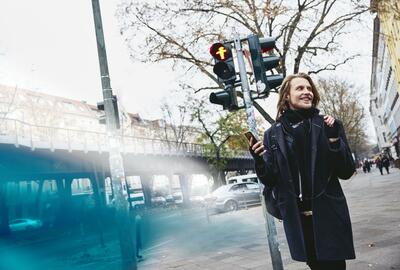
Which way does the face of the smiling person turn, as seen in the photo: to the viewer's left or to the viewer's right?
to the viewer's right

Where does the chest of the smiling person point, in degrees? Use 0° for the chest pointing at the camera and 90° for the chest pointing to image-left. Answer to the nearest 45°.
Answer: approximately 0°

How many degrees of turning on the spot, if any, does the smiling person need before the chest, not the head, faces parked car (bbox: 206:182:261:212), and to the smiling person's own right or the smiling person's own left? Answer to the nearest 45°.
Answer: approximately 180°

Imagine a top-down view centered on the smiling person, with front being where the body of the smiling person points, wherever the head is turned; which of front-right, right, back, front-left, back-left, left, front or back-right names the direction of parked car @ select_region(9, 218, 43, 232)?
back-right

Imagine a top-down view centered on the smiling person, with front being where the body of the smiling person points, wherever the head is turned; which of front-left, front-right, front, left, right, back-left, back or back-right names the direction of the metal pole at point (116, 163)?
back-right
